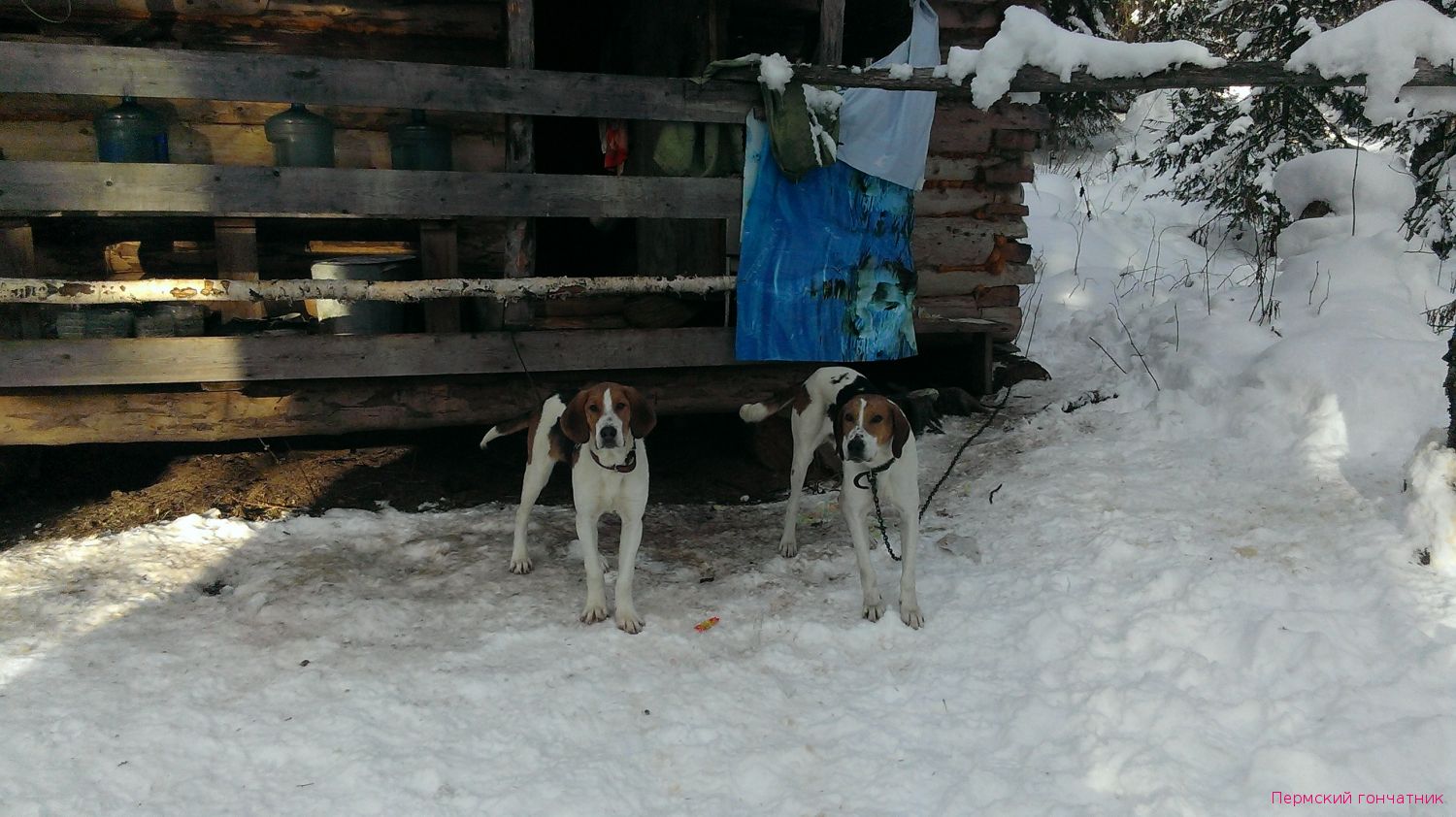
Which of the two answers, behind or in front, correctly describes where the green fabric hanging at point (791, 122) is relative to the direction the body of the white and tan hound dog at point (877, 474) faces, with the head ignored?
behind

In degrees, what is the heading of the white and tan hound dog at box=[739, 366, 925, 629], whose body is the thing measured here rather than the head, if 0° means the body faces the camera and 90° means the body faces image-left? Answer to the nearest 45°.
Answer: approximately 315°

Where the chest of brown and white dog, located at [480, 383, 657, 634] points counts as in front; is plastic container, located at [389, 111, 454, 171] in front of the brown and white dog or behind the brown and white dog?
behind

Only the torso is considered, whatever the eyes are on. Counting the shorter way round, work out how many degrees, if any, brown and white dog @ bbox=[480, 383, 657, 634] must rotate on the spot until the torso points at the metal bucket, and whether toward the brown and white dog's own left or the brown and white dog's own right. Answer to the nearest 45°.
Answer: approximately 180°

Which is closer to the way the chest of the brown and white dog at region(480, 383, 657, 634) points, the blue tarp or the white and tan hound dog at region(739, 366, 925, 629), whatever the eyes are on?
the white and tan hound dog

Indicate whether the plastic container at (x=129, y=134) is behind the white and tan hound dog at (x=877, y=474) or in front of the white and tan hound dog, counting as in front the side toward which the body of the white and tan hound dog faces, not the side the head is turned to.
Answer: behind

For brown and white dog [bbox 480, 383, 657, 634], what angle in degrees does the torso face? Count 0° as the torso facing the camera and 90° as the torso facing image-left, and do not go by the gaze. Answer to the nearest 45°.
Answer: approximately 315°

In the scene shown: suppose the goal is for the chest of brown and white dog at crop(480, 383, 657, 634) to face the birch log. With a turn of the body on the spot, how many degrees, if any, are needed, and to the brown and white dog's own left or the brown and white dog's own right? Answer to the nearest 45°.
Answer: approximately 180°

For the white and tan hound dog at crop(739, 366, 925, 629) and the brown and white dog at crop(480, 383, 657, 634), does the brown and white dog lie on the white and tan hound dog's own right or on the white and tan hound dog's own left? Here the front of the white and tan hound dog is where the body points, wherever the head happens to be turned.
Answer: on the white and tan hound dog's own right
